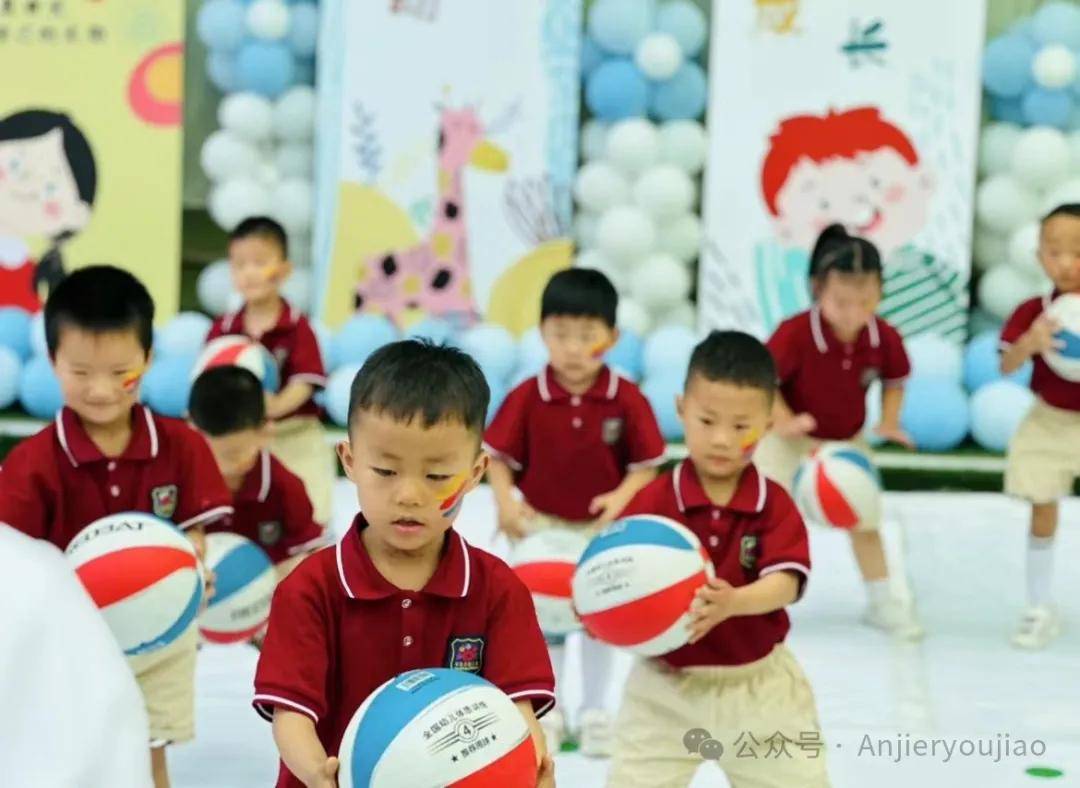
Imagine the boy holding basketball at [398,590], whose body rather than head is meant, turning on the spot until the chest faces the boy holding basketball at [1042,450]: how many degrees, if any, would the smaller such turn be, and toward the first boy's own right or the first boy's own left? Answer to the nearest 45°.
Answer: approximately 135° to the first boy's own left

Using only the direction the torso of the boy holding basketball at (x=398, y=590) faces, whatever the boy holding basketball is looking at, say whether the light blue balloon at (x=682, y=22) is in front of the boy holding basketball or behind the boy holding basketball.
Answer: behind

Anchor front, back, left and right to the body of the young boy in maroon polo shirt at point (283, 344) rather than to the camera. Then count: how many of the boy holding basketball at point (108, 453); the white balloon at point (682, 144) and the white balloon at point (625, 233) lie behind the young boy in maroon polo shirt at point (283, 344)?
2

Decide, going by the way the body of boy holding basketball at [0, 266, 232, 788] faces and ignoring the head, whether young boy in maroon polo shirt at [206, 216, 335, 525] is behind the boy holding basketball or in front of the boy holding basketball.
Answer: behind

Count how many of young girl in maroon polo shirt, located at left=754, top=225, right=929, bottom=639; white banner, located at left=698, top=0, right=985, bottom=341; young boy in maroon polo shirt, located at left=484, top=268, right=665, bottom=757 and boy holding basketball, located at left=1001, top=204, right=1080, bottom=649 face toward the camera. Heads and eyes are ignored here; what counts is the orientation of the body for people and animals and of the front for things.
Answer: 4

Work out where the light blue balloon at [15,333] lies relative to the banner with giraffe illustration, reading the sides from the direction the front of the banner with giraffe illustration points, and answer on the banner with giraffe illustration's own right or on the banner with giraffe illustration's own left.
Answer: on the banner with giraffe illustration's own right

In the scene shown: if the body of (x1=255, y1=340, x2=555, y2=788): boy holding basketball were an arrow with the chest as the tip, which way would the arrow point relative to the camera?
toward the camera

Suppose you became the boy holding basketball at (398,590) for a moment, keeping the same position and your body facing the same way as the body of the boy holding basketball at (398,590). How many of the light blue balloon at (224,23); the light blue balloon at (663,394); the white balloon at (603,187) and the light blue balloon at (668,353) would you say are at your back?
4

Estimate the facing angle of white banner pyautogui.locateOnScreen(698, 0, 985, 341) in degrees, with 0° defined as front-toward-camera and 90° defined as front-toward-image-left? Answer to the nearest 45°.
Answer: approximately 0°

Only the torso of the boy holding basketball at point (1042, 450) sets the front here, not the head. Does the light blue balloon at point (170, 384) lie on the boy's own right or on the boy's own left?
on the boy's own right

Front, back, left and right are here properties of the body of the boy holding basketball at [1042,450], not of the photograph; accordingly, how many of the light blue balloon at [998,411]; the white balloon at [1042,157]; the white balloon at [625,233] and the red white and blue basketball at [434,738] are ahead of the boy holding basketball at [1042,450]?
1

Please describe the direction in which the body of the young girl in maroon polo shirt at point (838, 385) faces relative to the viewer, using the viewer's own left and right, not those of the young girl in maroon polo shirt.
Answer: facing the viewer

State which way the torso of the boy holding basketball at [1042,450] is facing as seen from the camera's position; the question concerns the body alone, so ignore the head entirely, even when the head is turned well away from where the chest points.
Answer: toward the camera

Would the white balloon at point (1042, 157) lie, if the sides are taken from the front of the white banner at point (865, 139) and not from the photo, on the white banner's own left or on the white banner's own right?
on the white banner's own left

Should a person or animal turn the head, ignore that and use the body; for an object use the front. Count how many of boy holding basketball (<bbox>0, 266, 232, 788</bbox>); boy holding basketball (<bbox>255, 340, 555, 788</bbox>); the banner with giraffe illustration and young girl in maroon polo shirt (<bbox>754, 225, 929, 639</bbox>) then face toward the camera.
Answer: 4

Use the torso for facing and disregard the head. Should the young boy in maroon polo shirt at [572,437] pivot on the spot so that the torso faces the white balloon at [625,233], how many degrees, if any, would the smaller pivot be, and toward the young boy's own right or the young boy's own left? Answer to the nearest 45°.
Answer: approximately 180°

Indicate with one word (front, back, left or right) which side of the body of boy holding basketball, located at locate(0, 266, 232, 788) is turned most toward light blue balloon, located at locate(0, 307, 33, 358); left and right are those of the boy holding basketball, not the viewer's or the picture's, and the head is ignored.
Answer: back
